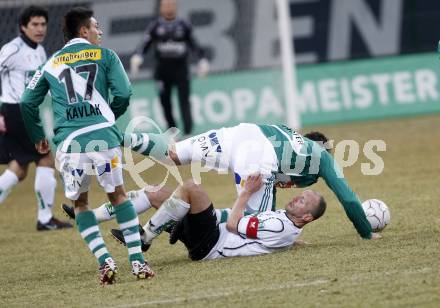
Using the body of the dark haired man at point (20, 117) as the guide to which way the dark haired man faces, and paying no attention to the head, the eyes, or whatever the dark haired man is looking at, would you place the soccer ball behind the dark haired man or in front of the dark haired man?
in front

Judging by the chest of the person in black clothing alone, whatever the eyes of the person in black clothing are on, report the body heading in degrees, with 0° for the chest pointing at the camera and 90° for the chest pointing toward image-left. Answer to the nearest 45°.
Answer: approximately 0°

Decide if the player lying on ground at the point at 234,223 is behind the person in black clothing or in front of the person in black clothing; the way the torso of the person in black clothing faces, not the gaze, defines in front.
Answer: in front

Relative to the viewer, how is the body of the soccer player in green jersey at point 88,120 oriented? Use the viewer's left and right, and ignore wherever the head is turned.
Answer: facing away from the viewer and to the right of the viewer

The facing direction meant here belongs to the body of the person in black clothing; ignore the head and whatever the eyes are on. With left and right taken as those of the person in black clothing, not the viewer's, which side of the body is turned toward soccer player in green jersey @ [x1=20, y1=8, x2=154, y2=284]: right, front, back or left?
front

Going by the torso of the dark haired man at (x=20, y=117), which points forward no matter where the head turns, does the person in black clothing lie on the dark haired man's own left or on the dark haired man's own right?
on the dark haired man's own left

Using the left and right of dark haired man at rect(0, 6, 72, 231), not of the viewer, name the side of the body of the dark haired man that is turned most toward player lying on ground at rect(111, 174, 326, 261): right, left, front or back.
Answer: front

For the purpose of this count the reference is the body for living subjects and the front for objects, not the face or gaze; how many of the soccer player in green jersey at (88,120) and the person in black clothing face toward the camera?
1

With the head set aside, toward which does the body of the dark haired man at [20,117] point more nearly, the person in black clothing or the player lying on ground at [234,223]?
the player lying on ground
